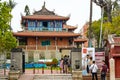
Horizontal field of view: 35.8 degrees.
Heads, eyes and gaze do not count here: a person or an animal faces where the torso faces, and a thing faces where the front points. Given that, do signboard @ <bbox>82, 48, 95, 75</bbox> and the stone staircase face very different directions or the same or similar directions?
same or similar directions

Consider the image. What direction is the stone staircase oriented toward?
toward the camera

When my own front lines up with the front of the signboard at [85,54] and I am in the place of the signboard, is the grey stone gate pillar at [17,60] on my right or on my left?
on my right

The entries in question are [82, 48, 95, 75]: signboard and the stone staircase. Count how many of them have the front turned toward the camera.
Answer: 2

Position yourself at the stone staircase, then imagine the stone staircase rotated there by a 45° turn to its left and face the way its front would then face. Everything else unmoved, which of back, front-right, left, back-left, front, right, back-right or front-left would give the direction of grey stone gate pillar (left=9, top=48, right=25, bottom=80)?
back-right

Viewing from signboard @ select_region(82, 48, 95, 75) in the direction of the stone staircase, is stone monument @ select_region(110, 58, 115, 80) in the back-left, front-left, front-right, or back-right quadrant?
back-left

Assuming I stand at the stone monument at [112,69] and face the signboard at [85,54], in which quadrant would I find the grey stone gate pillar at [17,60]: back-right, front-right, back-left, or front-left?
front-left

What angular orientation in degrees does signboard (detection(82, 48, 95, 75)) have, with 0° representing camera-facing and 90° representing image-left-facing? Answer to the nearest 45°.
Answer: approximately 0°

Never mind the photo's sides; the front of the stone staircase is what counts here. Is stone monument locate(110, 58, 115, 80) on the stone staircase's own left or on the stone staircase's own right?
on the stone staircase's own left

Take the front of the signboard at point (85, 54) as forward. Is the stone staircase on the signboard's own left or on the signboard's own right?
on the signboard's own right

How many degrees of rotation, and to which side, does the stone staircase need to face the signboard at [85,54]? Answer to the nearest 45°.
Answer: approximately 90° to its left
